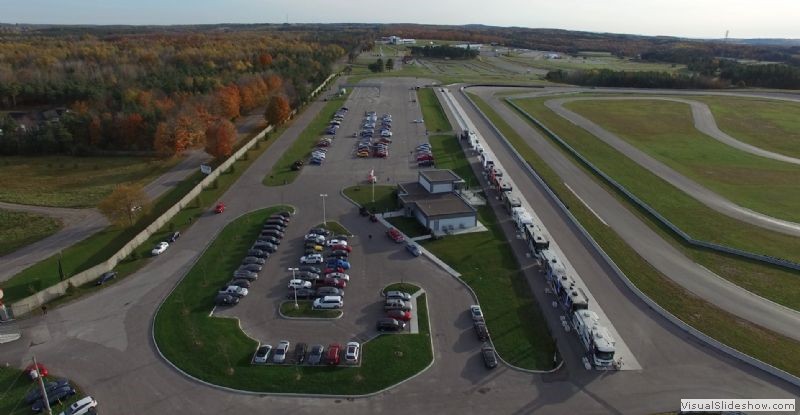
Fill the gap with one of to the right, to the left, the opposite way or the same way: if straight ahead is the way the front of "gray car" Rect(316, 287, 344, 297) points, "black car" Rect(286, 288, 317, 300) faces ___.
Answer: the opposite way

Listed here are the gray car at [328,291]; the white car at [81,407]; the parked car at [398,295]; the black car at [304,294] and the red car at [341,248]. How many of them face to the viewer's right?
2

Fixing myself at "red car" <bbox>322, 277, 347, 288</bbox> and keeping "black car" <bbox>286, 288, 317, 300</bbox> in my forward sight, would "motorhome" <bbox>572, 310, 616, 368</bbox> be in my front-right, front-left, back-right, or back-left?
back-left

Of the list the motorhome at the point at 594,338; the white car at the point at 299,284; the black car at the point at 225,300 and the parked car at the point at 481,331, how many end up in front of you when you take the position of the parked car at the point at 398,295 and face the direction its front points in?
2
